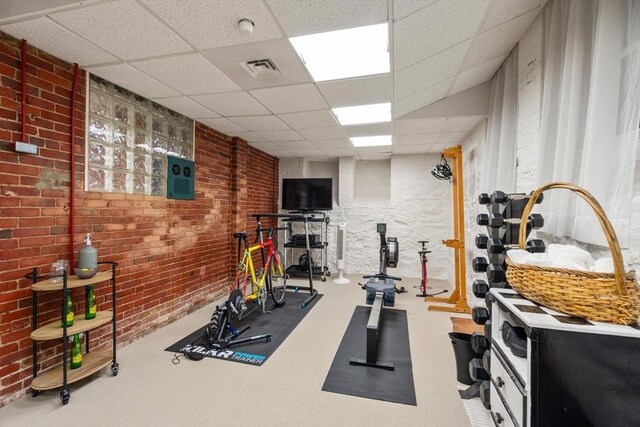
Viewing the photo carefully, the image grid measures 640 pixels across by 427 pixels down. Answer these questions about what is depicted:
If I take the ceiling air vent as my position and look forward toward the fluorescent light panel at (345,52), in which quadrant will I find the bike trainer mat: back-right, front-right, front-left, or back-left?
back-left

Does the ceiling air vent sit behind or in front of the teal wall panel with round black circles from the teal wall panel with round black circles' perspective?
in front

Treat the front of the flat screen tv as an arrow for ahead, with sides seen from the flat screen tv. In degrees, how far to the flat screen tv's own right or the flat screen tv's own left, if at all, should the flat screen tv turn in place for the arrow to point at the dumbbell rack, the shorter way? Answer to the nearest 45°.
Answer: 0° — it already faces it

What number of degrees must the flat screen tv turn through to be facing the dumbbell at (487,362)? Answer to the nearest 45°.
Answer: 0° — it already faces it

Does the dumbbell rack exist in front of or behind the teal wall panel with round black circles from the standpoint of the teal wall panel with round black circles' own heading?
in front

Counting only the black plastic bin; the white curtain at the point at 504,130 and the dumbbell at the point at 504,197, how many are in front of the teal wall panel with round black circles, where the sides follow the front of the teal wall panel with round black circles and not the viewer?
3

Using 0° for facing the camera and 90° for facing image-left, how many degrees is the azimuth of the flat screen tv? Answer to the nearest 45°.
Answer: approximately 0°

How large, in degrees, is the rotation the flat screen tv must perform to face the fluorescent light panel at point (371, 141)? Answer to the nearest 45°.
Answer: approximately 45° to its left

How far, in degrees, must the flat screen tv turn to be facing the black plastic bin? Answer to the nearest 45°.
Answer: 0° — it already faces it

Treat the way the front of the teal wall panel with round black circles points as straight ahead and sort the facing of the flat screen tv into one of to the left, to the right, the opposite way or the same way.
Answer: to the right

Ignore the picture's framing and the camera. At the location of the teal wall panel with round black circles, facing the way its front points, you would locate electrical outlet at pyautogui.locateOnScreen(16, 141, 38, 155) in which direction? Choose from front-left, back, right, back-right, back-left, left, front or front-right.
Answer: right
